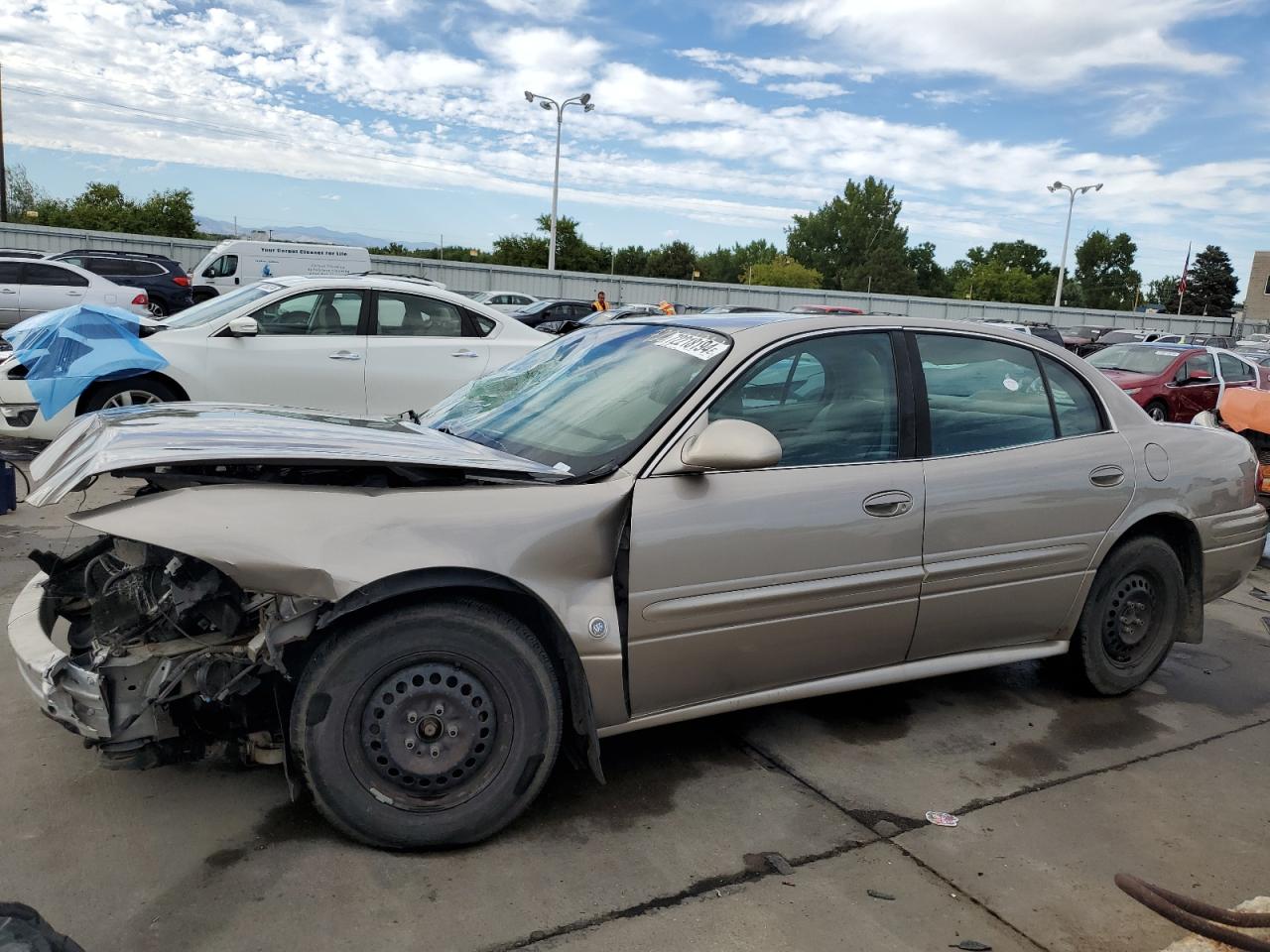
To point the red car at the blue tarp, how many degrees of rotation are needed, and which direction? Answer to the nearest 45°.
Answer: approximately 45° to its left

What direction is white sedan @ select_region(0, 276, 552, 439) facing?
to the viewer's left

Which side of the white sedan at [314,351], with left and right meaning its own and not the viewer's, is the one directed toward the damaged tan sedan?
left

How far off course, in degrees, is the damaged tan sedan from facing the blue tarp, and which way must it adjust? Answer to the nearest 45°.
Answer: approximately 90° to its right

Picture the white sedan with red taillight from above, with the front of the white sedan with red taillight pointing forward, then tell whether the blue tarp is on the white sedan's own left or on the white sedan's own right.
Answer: on the white sedan's own left

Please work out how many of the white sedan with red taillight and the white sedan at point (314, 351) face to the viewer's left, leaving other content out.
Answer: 2

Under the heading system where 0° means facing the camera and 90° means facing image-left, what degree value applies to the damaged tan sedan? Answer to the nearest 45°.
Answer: approximately 45°

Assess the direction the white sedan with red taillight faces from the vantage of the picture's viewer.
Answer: facing to the left of the viewer

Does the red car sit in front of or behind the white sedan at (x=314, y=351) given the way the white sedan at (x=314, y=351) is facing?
behind

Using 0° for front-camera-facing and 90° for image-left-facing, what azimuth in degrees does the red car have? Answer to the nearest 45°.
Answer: approximately 45°
